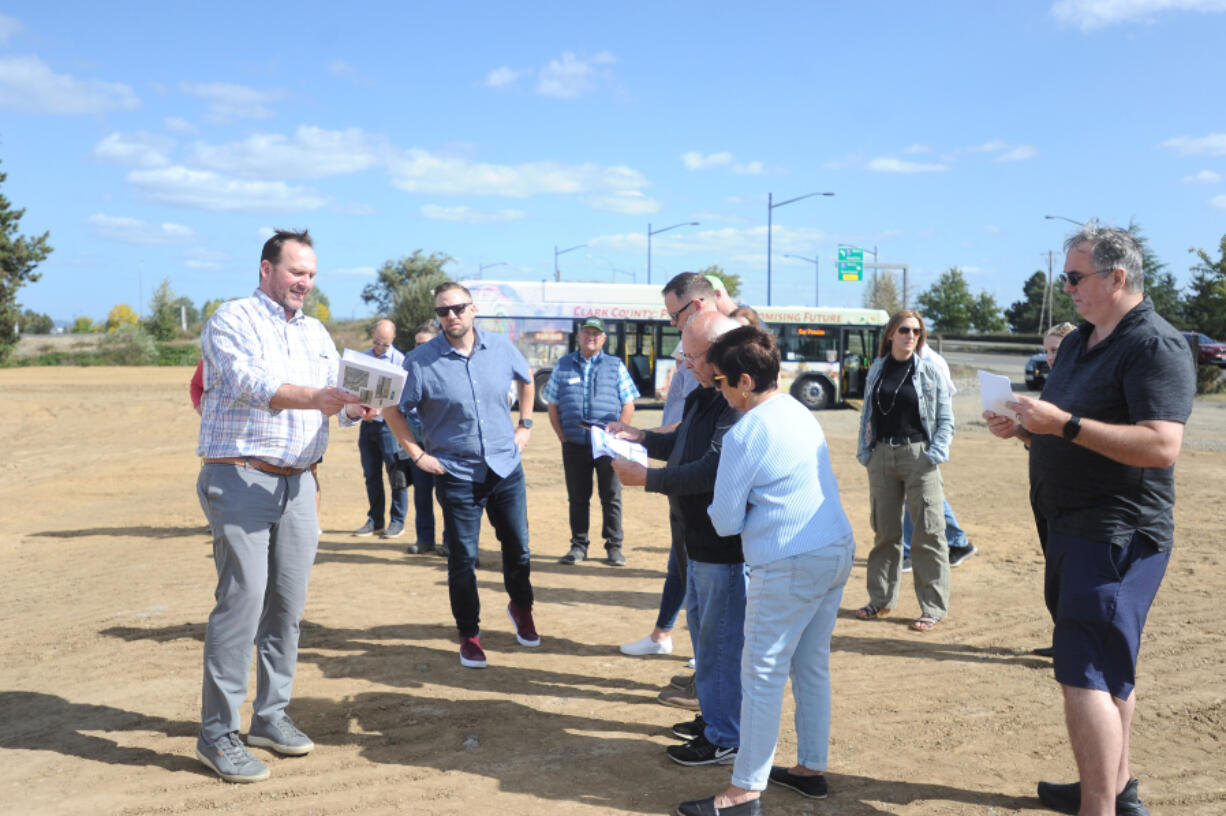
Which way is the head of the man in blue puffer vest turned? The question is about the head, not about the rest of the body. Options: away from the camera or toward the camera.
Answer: toward the camera

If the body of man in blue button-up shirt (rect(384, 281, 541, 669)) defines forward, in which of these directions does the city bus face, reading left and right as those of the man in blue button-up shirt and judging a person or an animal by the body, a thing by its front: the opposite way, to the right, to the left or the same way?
to the left

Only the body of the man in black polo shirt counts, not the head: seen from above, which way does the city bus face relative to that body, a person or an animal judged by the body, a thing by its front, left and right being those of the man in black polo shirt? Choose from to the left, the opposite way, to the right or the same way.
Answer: the opposite way

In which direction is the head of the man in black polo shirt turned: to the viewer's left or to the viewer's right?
to the viewer's left

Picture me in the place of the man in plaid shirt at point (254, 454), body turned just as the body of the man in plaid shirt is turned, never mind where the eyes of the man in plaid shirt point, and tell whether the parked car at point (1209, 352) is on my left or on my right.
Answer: on my left

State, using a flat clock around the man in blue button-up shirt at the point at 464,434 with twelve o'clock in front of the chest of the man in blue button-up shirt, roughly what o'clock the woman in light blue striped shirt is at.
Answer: The woman in light blue striped shirt is roughly at 11 o'clock from the man in blue button-up shirt.

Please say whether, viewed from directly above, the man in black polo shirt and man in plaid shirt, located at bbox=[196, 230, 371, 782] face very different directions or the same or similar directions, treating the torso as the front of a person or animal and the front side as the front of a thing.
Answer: very different directions

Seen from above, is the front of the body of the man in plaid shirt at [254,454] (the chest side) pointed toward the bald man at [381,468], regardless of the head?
no

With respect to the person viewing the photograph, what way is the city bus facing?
facing to the right of the viewer

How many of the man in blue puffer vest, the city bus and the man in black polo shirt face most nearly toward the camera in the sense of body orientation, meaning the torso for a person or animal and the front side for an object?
1

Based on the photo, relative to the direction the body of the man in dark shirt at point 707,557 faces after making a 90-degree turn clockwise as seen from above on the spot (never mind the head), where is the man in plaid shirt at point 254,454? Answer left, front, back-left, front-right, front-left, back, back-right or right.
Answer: left

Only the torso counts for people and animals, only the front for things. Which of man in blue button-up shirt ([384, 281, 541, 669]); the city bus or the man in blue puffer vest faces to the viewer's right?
the city bus

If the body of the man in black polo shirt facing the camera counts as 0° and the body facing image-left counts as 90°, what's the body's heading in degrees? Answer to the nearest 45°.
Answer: approximately 90°

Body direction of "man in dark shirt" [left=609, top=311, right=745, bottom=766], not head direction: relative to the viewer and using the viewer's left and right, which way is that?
facing to the left of the viewer

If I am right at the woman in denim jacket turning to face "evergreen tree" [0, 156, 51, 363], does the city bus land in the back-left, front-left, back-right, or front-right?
front-right

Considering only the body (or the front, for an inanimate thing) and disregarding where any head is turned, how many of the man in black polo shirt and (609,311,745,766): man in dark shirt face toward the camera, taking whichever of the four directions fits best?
0

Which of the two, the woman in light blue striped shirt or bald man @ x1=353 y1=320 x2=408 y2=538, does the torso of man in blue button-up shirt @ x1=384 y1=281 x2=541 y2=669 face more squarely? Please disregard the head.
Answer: the woman in light blue striped shirt
